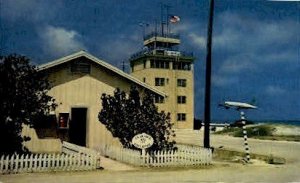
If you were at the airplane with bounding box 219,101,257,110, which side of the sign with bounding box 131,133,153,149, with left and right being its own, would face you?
left

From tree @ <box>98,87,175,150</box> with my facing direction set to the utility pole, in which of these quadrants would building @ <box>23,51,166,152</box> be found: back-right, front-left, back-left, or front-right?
back-left

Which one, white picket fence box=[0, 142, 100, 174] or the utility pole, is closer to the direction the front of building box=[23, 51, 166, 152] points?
the white picket fence

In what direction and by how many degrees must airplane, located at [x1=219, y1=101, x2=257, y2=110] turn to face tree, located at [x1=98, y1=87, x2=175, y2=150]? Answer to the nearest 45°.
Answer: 0° — it already faces it

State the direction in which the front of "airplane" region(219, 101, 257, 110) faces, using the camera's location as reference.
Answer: facing to the left of the viewer

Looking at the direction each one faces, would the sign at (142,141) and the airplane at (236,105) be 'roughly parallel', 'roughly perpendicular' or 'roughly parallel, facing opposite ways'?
roughly perpendicular

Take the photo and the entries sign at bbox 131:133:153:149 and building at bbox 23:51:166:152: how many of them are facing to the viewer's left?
0

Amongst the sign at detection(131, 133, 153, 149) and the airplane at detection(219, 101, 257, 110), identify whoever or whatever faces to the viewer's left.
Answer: the airplane

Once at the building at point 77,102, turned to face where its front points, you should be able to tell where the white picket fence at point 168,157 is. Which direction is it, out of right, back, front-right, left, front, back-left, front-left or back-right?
front-left

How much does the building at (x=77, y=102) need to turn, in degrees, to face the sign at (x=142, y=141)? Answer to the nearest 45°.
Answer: approximately 45° to its left

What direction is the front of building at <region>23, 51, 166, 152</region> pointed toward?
toward the camera

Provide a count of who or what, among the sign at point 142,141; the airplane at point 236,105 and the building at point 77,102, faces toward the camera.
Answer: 2
